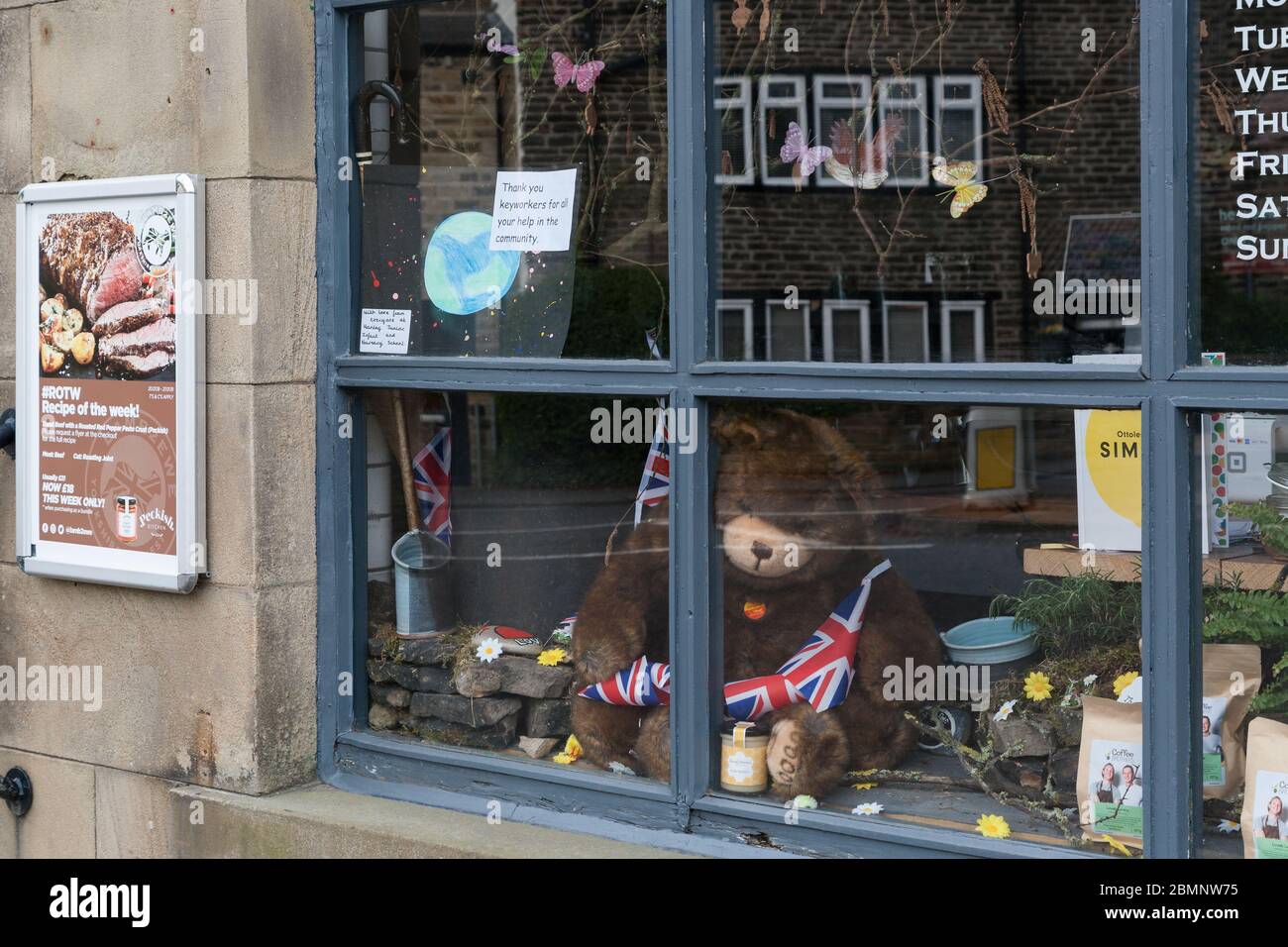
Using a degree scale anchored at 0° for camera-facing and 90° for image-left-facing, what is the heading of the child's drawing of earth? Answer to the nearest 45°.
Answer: approximately 0°

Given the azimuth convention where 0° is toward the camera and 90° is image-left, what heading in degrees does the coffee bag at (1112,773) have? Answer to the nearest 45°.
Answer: approximately 0°

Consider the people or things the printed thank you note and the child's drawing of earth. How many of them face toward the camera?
2

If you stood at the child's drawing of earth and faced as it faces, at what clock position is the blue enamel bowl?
The blue enamel bowl is roughly at 8 o'clock from the child's drawing of earth.

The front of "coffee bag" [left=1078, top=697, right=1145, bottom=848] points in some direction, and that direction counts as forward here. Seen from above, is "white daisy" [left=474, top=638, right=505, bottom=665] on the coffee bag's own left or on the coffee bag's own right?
on the coffee bag's own right
